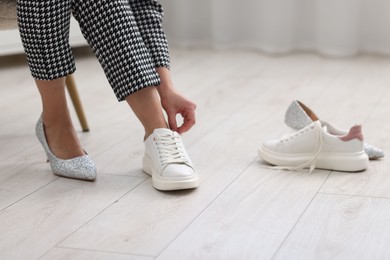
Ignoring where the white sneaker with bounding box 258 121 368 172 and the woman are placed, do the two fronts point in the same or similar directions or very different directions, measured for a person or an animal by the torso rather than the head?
very different directions

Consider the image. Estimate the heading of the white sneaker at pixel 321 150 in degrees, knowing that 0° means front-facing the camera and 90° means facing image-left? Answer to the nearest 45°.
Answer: approximately 90°

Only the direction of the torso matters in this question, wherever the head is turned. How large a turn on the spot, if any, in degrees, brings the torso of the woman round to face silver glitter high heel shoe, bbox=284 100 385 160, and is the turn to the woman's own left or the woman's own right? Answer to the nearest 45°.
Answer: approximately 45° to the woman's own left

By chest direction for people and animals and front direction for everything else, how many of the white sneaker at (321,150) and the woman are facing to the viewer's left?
1

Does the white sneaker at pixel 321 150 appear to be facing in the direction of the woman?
yes

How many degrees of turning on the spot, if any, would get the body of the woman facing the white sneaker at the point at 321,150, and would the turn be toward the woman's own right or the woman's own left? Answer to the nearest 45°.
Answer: approximately 45° to the woman's own left

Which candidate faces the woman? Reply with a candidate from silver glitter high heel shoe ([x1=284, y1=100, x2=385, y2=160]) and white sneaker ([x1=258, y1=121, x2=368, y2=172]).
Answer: white sneaker ([x1=258, y1=121, x2=368, y2=172])
